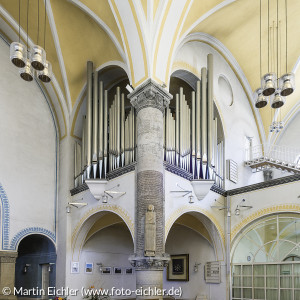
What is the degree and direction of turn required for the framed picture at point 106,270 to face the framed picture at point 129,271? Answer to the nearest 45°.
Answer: approximately 135° to its left

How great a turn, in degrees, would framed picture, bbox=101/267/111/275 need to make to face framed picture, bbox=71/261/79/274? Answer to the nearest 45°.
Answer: approximately 45° to its right

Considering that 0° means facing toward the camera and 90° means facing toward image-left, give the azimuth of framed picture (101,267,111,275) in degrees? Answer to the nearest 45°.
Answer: approximately 0°

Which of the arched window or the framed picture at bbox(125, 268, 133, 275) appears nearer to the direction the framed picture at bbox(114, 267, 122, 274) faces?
the arched window

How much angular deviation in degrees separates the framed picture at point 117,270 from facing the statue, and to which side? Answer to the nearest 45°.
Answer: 0° — it already faces it
